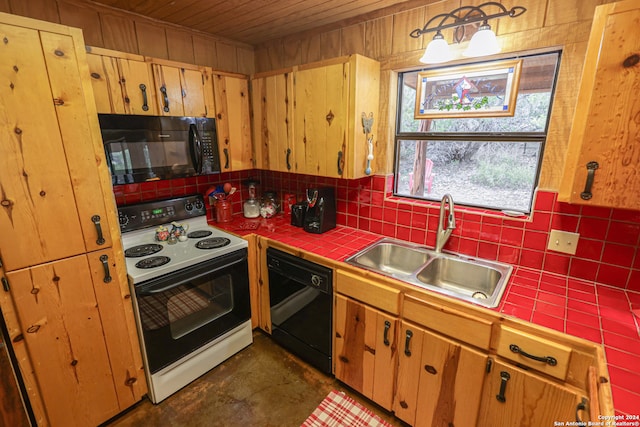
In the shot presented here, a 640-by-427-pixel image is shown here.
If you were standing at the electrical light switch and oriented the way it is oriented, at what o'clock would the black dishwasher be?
The black dishwasher is roughly at 2 o'clock from the electrical light switch.

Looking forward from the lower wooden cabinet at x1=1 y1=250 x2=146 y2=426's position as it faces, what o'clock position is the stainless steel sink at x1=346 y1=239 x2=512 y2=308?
The stainless steel sink is roughly at 10 o'clock from the lower wooden cabinet.

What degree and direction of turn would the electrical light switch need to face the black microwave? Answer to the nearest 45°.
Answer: approximately 45° to its right

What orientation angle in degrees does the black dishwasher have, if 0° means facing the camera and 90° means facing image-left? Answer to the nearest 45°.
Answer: approximately 45°

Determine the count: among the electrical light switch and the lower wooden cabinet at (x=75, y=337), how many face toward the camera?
2
